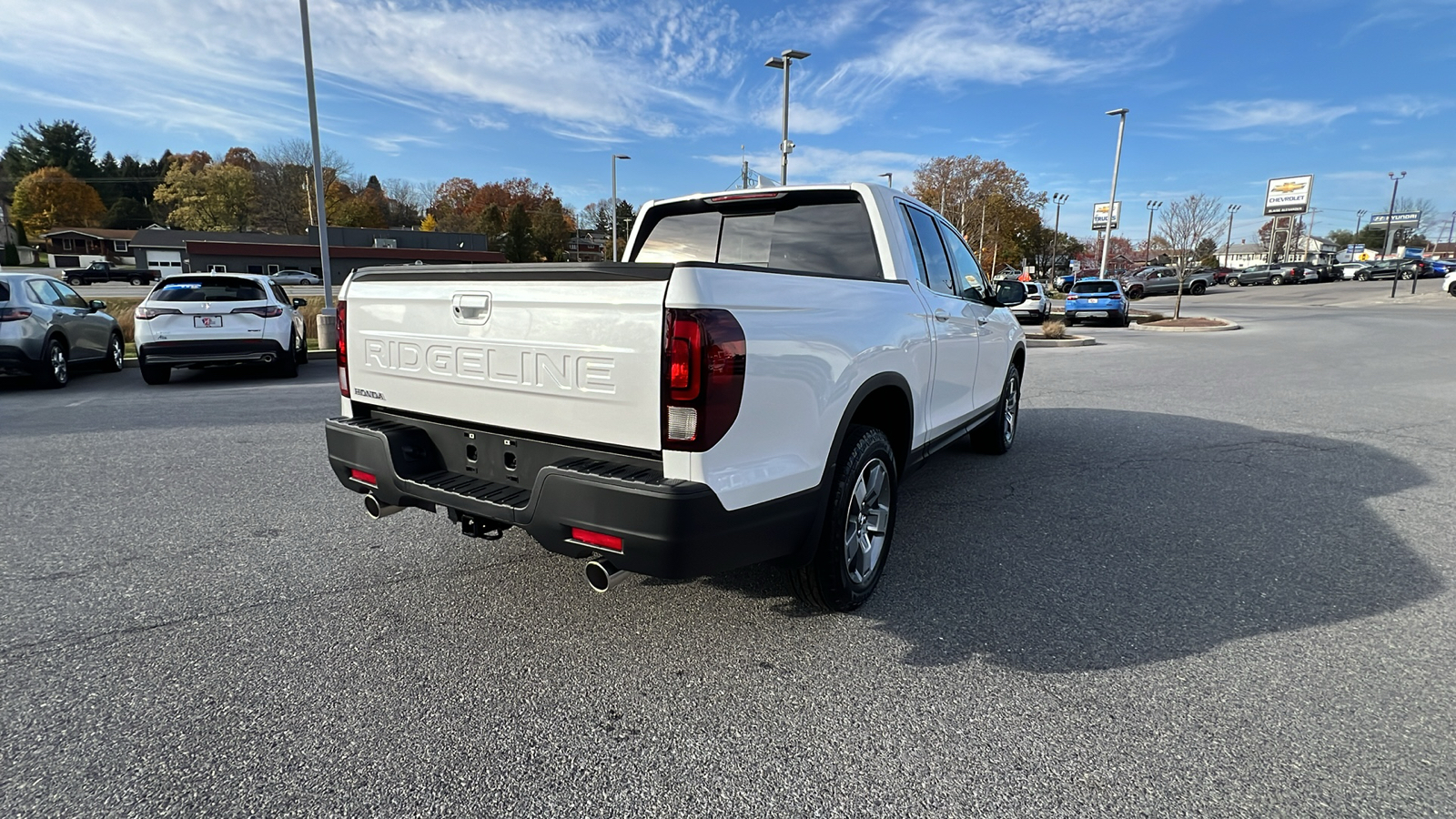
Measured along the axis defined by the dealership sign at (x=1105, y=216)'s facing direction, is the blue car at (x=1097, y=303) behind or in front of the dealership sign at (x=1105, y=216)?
in front

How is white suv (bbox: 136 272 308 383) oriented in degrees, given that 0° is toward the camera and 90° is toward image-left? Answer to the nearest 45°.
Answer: approximately 180°

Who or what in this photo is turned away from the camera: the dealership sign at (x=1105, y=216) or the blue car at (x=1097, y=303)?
the blue car

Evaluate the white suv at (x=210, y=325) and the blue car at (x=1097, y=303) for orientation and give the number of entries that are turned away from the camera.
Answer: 2

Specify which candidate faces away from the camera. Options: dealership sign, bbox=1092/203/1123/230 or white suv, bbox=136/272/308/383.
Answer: the white suv

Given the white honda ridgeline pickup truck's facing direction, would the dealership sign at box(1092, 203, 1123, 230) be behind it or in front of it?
in front

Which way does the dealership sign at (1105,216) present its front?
toward the camera

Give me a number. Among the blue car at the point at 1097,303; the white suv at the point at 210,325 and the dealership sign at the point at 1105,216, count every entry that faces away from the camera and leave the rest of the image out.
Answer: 2

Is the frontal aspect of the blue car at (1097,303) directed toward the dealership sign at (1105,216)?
yes

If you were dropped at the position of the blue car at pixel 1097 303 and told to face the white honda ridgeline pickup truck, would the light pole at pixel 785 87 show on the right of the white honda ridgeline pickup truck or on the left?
right

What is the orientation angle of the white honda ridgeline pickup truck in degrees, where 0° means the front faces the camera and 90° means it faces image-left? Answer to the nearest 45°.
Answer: approximately 225°

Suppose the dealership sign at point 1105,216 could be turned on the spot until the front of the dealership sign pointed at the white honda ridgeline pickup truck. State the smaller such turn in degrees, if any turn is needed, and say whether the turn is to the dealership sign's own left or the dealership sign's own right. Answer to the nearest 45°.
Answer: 0° — it already faces it

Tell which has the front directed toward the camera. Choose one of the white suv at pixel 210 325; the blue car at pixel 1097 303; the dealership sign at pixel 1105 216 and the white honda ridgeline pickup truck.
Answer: the dealership sign

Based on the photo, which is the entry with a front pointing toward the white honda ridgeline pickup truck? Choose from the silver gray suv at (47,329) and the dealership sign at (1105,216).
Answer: the dealership sign

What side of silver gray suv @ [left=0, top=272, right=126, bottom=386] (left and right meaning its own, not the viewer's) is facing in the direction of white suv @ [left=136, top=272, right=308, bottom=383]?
right

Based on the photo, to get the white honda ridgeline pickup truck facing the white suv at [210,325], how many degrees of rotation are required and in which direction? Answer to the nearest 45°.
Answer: approximately 90° to its left

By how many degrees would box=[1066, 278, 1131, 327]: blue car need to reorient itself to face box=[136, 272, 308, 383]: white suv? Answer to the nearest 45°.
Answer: approximately 135° to its left

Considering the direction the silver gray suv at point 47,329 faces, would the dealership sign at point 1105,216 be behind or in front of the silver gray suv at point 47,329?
in front

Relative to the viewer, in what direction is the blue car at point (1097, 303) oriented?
away from the camera

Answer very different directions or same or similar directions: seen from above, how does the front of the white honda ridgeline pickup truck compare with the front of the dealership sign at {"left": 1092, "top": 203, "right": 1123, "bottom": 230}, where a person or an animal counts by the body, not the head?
very different directions
